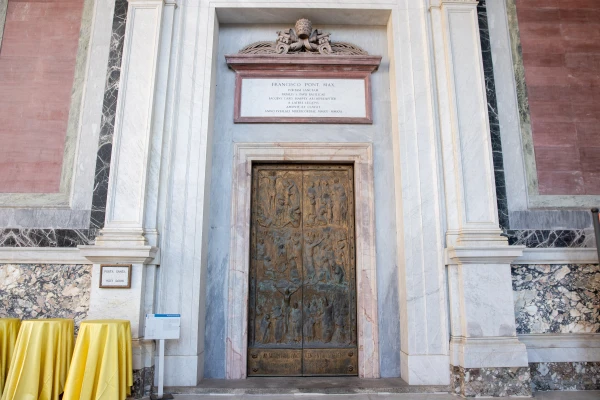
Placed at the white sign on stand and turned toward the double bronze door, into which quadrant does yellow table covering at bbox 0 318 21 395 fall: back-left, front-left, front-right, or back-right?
back-left

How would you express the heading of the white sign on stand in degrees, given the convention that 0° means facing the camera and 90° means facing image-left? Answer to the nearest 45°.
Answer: approximately 0°

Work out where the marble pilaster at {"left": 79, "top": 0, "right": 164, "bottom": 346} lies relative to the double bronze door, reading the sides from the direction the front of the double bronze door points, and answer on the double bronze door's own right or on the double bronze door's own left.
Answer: on the double bronze door's own right

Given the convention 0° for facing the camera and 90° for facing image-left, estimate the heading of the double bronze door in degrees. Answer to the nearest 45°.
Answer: approximately 0°

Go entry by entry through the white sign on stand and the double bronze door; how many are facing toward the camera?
2

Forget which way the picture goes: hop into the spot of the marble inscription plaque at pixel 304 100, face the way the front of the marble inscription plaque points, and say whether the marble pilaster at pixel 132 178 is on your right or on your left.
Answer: on your right

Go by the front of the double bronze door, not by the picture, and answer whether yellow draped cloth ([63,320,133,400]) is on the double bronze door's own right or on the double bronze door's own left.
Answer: on the double bronze door's own right

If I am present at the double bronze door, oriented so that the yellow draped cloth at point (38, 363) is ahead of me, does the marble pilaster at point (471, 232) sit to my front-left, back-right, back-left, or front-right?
back-left
